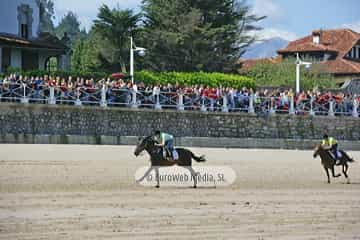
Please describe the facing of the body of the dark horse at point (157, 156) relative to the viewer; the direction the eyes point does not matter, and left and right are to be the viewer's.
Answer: facing to the left of the viewer

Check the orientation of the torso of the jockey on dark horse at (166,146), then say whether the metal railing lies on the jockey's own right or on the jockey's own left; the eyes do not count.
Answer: on the jockey's own right

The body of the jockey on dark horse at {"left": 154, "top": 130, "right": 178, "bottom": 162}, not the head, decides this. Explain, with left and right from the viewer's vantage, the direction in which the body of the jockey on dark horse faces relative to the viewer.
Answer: facing to the left of the viewer

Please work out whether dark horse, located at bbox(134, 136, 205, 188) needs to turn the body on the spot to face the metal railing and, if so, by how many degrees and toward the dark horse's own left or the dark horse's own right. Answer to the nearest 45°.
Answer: approximately 90° to the dark horse's own right
